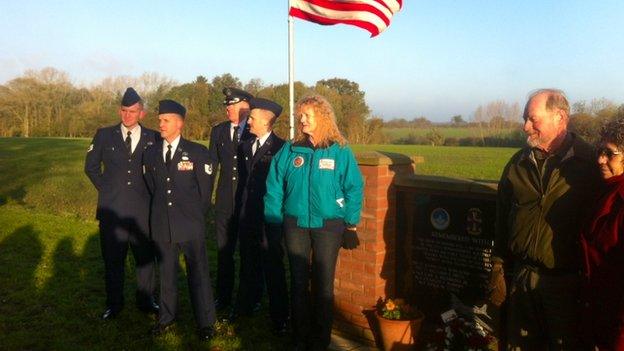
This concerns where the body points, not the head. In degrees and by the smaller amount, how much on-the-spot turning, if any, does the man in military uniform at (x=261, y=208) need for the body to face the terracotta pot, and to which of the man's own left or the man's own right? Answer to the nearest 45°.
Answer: approximately 90° to the man's own left

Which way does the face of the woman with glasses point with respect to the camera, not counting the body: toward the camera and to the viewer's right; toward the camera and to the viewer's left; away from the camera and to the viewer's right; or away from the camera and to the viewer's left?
toward the camera and to the viewer's left

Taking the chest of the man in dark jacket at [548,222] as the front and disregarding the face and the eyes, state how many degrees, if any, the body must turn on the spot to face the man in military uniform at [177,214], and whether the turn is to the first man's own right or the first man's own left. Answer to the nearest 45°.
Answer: approximately 45° to the first man's own right

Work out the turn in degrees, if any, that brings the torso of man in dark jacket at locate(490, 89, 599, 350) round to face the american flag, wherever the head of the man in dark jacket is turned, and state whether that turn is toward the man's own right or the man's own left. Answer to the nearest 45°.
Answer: approximately 90° to the man's own right

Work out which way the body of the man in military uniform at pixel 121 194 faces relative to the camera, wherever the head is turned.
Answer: toward the camera

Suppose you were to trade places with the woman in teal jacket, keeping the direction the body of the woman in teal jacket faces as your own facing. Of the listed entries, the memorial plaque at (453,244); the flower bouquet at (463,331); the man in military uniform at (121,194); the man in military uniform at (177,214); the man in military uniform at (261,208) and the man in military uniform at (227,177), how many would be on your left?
2

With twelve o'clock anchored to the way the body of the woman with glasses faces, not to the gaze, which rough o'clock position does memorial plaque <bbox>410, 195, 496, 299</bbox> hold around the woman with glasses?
The memorial plaque is roughly at 3 o'clock from the woman with glasses.

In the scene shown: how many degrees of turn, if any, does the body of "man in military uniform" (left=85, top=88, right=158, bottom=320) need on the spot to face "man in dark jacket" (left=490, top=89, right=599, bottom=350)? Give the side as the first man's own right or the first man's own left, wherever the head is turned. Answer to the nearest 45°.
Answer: approximately 45° to the first man's own left

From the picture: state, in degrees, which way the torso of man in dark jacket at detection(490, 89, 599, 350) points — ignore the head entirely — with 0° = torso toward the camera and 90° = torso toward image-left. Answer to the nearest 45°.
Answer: approximately 45°

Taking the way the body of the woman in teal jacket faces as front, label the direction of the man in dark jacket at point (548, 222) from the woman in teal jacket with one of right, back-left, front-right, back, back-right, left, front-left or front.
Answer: front-left

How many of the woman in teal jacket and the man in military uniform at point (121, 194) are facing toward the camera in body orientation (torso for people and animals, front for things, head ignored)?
2

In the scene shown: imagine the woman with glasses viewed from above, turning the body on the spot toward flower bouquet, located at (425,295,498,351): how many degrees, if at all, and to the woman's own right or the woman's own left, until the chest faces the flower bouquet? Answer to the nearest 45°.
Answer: approximately 90° to the woman's own right
